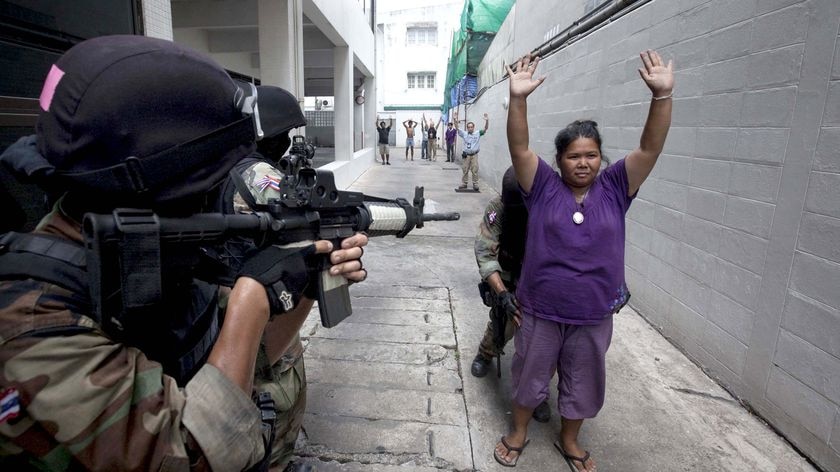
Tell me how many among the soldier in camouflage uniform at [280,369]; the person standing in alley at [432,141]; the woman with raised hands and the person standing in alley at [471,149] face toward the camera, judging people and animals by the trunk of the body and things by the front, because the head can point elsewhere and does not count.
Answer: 3

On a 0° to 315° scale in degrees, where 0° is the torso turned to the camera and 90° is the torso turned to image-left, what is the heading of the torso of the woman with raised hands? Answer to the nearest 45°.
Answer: approximately 0°

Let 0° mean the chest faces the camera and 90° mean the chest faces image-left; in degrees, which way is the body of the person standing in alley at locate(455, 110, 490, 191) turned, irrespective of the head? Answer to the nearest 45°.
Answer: approximately 0°

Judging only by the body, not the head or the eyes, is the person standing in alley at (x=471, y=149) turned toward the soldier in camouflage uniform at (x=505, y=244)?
yes

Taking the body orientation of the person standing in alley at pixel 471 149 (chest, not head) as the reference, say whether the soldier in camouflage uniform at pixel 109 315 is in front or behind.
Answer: in front

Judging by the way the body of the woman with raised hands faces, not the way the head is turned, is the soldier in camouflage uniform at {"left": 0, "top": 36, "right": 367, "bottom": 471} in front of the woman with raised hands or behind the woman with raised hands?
in front

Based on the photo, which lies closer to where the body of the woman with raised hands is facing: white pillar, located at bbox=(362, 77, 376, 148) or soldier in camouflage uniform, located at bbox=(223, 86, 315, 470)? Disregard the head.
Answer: the soldier in camouflage uniform

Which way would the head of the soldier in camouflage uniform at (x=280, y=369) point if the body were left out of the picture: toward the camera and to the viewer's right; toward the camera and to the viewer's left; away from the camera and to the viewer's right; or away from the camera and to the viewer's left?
away from the camera and to the viewer's right

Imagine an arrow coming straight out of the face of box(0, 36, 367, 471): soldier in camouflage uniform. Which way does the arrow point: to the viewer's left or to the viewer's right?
to the viewer's right

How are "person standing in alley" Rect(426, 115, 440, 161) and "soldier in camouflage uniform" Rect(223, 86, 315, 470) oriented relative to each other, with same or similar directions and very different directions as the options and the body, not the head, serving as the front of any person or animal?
very different directions

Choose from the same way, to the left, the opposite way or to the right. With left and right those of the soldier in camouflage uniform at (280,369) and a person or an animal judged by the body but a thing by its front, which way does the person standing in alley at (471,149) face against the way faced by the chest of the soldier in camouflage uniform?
the opposite way

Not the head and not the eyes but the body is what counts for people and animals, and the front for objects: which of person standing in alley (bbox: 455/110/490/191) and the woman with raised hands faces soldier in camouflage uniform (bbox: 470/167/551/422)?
the person standing in alley

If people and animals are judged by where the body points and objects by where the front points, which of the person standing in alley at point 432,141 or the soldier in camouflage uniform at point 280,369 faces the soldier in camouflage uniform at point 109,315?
the person standing in alley

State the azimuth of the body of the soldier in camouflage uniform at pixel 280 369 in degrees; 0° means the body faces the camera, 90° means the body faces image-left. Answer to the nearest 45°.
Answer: approximately 225°

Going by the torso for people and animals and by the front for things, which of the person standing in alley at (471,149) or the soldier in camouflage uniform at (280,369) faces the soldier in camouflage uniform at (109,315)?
the person standing in alley

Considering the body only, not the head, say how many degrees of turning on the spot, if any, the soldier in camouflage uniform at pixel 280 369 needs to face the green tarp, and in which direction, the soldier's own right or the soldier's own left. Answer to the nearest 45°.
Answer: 0° — they already face it
